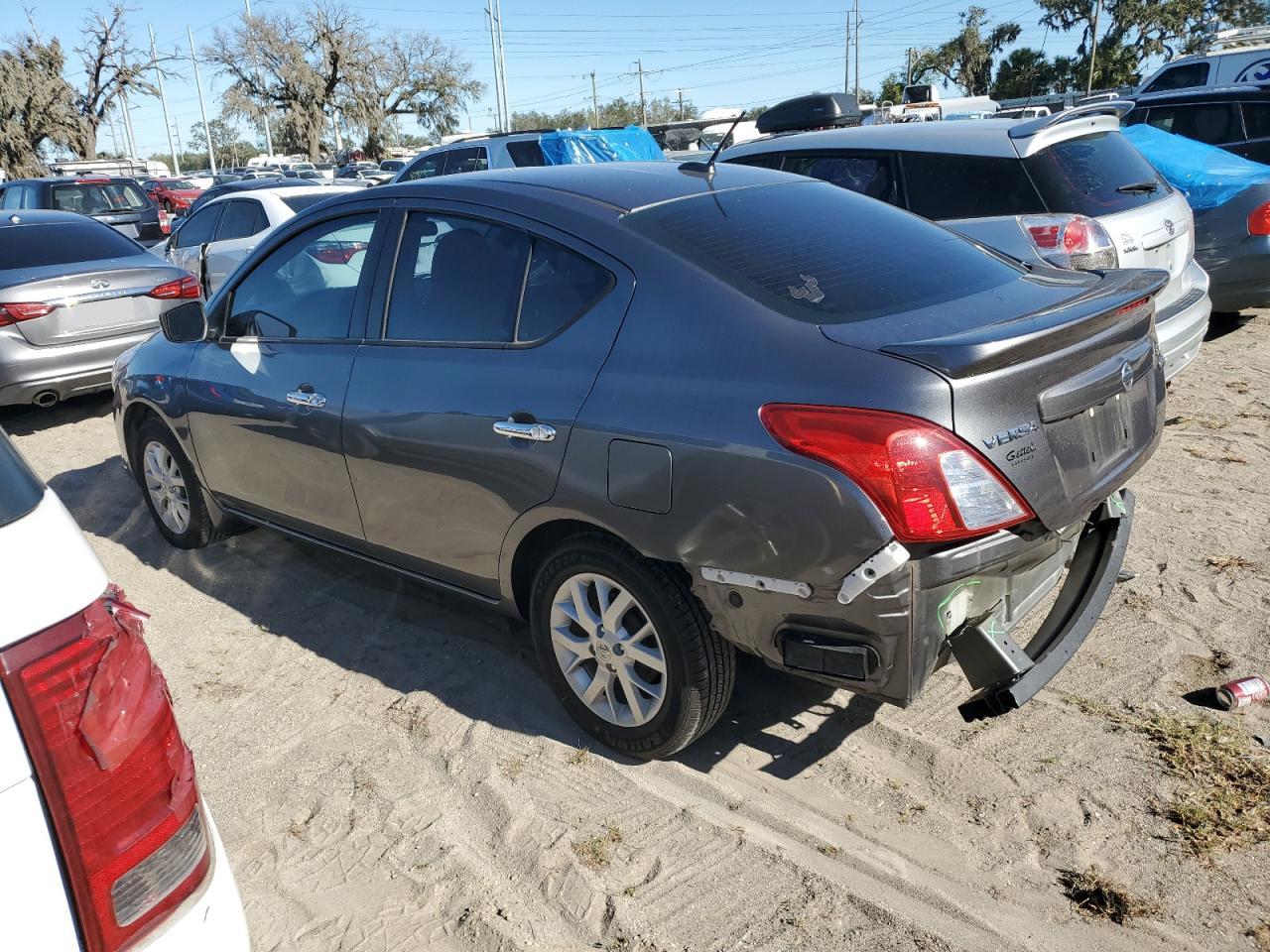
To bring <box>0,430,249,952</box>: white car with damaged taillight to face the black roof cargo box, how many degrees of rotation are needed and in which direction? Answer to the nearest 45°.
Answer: approximately 90° to its right

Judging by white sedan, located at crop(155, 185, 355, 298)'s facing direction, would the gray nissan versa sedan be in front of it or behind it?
behind

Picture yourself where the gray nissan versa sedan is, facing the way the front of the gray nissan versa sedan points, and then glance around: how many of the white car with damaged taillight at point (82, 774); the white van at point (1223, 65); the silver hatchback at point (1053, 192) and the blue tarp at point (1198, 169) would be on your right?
3

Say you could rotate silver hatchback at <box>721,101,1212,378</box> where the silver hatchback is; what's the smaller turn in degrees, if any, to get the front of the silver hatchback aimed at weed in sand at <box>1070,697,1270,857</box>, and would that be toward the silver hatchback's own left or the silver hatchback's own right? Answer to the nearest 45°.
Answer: approximately 135° to the silver hatchback's own left

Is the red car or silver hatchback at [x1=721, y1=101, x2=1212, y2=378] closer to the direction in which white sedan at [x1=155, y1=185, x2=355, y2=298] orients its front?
the red car

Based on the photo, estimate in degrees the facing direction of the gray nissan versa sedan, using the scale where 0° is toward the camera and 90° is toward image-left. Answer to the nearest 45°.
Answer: approximately 135°

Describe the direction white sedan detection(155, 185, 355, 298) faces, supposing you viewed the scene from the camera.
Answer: facing away from the viewer and to the left of the viewer

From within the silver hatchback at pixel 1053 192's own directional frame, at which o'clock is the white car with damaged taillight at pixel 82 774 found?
The white car with damaged taillight is roughly at 8 o'clock from the silver hatchback.

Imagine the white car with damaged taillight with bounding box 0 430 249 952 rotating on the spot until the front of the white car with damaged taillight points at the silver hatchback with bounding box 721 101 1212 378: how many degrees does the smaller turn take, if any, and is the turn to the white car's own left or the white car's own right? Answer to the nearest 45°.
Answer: approximately 90° to the white car's own right

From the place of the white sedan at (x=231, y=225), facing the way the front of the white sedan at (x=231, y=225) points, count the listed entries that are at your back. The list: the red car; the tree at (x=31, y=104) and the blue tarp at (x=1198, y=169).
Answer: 1

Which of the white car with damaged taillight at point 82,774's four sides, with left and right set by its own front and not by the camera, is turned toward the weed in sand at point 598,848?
right

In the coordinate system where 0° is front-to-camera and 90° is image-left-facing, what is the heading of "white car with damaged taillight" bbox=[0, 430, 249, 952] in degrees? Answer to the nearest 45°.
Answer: approximately 135°
